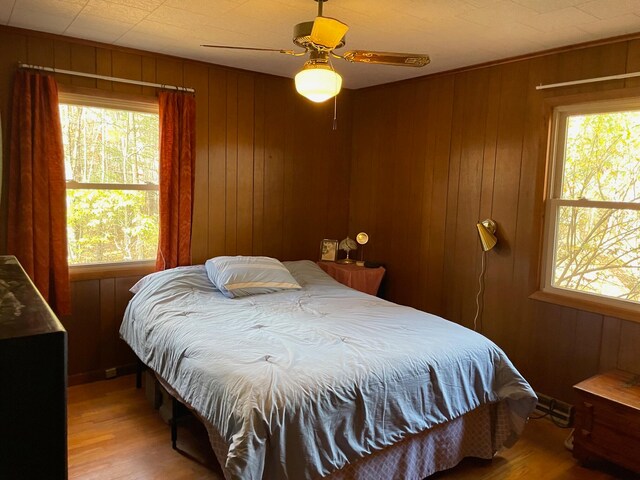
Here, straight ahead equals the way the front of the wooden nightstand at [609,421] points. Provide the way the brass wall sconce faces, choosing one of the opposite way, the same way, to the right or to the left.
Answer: the same way

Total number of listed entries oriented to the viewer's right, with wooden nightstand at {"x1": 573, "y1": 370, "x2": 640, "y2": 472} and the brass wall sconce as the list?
0

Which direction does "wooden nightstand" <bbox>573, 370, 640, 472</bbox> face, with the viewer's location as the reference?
facing the viewer and to the left of the viewer

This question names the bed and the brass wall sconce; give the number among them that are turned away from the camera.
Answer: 0

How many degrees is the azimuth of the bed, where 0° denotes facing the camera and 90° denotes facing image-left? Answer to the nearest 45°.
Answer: approximately 315°

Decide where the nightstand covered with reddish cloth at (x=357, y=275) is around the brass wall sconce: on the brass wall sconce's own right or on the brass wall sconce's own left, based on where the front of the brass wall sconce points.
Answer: on the brass wall sconce's own right

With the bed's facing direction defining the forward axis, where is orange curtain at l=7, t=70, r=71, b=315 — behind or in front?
behind

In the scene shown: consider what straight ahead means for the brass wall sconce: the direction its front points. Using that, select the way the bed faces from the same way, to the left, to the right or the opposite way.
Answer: to the left

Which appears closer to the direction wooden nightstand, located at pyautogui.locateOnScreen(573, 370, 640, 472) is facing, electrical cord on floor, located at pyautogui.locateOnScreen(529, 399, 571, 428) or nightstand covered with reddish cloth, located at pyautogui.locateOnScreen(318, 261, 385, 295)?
the nightstand covered with reddish cloth

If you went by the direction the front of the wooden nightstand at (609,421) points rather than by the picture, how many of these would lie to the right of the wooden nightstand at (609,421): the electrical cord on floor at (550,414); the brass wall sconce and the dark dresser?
2

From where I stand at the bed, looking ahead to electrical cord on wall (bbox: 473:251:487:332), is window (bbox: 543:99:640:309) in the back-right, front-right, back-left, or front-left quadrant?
front-right

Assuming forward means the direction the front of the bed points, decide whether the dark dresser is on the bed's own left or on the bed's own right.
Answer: on the bed's own right
